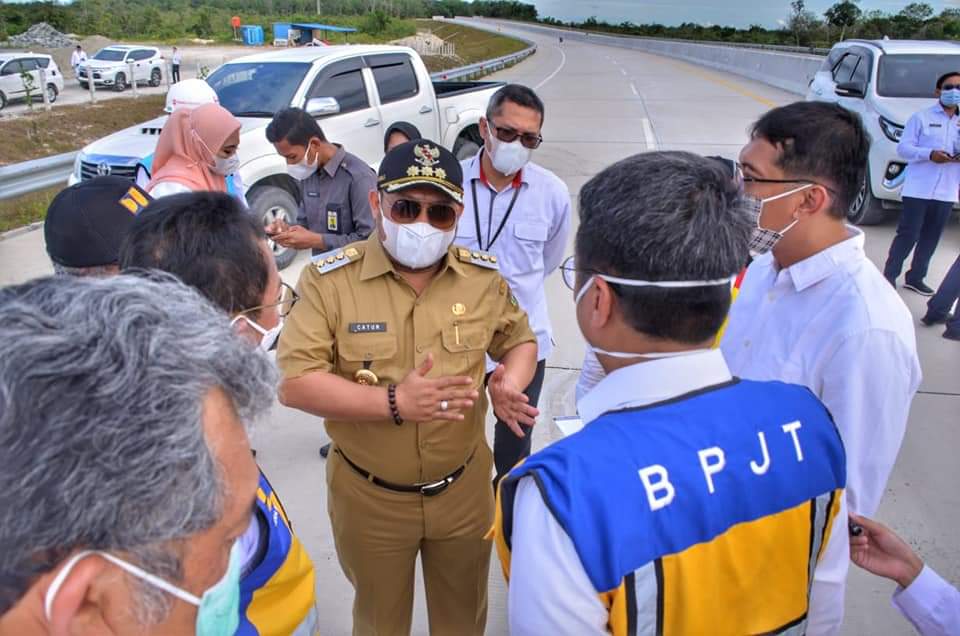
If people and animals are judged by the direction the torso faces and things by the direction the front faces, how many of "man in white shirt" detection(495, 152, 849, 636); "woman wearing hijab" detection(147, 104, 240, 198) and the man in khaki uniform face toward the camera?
1

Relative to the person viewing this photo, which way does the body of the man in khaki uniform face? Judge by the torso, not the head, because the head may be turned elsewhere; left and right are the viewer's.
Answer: facing the viewer

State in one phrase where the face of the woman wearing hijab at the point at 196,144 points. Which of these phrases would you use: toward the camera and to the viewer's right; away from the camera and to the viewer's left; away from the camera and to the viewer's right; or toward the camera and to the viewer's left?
toward the camera and to the viewer's right

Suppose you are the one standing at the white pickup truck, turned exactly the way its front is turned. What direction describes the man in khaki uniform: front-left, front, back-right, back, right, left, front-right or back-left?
front-left

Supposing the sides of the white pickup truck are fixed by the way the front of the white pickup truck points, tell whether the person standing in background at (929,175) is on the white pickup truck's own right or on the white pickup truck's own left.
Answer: on the white pickup truck's own left

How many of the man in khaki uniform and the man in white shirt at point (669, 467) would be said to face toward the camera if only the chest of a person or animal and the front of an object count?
1

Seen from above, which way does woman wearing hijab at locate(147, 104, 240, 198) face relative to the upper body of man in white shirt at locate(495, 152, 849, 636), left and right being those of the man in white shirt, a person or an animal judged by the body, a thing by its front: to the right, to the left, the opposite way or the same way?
to the right

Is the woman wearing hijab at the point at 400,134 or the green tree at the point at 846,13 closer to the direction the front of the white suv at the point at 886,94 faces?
the woman wearing hijab

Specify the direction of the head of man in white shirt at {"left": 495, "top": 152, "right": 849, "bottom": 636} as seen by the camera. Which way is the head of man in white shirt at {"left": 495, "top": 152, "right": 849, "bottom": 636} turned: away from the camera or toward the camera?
away from the camera

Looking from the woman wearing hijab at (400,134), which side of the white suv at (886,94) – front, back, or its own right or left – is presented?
right

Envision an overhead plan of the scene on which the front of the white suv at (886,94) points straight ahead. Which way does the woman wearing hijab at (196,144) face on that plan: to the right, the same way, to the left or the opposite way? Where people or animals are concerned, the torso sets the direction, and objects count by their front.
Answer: to the left

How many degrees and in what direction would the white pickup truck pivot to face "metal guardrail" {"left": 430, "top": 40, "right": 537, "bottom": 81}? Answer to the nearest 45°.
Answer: approximately 135° to its right

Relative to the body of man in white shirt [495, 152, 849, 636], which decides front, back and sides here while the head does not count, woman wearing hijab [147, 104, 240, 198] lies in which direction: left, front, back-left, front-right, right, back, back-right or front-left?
front
